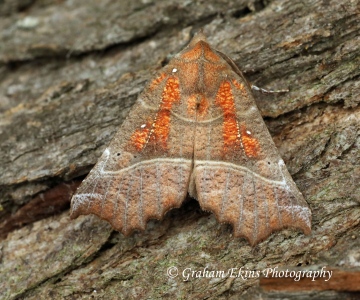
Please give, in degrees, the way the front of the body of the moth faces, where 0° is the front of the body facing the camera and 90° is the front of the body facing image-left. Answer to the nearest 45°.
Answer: approximately 180°
